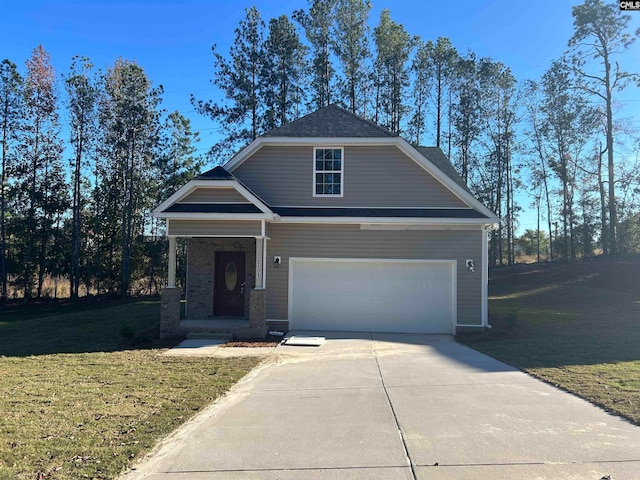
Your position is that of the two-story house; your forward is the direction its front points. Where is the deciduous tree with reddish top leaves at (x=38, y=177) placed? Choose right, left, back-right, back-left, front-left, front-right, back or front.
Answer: back-right

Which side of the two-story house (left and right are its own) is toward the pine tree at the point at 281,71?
back

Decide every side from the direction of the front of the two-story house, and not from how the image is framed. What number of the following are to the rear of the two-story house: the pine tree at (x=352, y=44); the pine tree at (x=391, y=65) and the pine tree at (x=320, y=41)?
3

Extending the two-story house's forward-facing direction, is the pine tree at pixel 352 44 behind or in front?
behind

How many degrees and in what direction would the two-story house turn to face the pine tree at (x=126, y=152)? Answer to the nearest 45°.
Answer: approximately 135° to its right

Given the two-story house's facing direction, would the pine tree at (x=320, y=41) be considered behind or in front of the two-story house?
behind

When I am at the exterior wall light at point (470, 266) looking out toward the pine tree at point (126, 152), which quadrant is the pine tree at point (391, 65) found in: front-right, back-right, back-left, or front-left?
front-right

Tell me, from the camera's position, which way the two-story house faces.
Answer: facing the viewer
